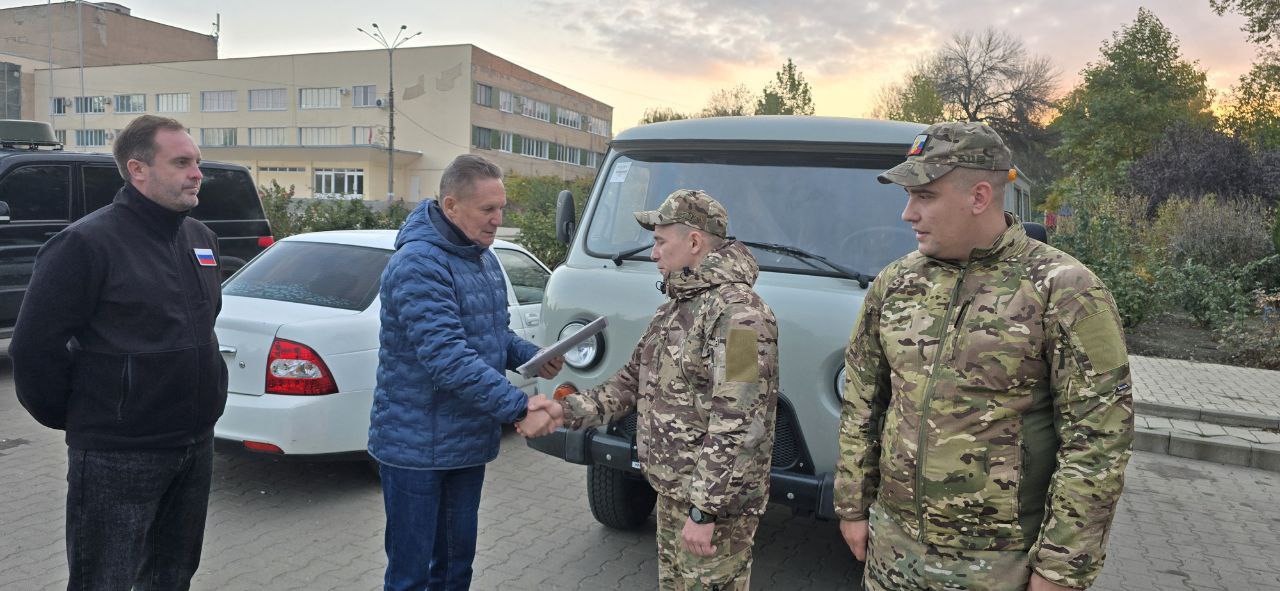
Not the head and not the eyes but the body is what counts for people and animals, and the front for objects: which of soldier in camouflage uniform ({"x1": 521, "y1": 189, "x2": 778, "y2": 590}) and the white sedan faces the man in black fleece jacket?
the soldier in camouflage uniform

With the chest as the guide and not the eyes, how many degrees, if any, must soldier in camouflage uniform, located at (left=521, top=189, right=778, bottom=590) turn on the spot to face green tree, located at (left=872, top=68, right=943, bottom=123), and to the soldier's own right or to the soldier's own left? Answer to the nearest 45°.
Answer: approximately 90° to the soldier's own right

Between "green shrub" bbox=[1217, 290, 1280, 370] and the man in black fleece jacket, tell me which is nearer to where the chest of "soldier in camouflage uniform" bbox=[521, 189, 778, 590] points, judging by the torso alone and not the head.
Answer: the man in black fleece jacket

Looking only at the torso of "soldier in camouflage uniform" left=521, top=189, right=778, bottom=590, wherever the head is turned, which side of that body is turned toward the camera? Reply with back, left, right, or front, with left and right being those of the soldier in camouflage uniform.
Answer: left

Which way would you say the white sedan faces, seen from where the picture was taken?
facing away from the viewer and to the right of the viewer

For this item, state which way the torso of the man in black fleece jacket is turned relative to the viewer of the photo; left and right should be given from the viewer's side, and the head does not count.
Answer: facing the viewer and to the right of the viewer

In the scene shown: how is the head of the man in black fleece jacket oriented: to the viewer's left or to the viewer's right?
to the viewer's right

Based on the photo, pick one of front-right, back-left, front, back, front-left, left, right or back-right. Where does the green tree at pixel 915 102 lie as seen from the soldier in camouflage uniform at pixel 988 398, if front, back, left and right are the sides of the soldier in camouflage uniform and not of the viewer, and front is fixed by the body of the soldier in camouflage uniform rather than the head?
back-right

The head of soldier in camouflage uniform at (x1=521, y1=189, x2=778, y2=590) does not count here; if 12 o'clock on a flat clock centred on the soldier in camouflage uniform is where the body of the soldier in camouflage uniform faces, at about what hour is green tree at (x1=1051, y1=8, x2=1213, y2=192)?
The green tree is roughly at 4 o'clock from the soldier in camouflage uniform.

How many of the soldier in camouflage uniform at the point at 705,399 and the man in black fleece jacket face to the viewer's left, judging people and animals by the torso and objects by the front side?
1

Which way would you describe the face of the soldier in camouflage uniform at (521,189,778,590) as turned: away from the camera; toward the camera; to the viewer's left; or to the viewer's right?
to the viewer's left

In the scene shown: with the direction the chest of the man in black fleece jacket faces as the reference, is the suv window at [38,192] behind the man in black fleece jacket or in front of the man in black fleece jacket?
behind

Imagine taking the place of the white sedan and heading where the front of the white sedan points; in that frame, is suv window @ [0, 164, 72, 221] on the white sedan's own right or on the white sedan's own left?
on the white sedan's own left

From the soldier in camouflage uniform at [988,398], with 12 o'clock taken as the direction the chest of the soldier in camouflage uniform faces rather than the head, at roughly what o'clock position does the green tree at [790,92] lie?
The green tree is roughly at 4 o'clock from the soldier in camouflage uniform.

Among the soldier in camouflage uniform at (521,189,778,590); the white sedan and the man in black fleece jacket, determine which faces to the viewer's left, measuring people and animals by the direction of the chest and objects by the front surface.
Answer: the soldier in camouflage uniform

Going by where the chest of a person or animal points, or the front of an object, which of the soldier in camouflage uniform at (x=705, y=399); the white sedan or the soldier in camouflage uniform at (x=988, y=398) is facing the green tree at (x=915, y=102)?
the white sedan

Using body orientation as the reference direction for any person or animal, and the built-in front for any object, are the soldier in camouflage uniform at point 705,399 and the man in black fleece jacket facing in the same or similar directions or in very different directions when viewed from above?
very different directions
